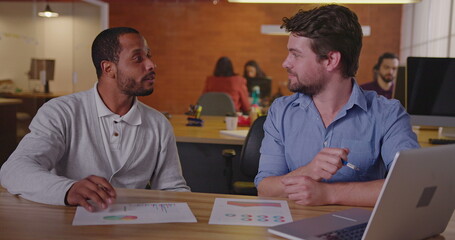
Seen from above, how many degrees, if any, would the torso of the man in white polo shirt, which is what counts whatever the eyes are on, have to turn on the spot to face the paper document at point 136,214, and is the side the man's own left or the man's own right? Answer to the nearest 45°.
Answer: approximately 45° to the man's own right

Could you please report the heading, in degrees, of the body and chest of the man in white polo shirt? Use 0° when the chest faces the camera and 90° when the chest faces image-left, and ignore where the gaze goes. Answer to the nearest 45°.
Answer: approximately 315°

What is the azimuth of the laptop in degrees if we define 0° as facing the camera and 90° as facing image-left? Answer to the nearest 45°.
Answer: approximately 135°

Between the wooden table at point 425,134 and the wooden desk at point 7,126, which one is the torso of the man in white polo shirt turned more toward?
the wooden table

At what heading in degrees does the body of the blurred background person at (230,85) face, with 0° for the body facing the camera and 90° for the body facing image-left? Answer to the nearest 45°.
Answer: approximately 180°

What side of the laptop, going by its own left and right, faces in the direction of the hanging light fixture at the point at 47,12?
front

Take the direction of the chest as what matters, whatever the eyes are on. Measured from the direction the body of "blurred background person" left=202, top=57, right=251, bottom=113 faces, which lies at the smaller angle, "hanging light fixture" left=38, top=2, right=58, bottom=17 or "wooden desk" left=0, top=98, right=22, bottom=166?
the hanging light fixture

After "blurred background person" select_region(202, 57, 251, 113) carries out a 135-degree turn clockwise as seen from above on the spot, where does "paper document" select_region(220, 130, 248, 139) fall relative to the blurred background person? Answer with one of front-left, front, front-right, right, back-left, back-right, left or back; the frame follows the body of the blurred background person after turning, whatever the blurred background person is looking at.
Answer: front-right

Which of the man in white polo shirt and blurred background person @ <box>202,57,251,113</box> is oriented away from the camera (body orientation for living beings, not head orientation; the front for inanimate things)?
the blurred background person

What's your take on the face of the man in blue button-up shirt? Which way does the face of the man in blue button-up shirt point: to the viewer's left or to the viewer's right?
to the viewer's left

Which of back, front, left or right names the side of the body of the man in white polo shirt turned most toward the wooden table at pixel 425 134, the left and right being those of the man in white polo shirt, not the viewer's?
left

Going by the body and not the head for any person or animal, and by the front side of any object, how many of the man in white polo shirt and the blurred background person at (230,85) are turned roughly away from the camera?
1

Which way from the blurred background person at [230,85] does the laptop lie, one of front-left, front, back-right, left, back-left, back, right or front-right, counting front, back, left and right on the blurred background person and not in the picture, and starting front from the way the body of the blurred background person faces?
back

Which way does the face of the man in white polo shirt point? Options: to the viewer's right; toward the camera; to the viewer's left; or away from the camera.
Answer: to the viewer's right

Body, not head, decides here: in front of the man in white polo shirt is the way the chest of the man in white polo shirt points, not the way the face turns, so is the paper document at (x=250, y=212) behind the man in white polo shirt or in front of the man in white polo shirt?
in front

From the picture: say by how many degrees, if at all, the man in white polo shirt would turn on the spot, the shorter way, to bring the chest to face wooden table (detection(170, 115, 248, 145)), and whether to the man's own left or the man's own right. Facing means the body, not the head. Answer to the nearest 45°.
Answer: approximately 90° to the man's own left

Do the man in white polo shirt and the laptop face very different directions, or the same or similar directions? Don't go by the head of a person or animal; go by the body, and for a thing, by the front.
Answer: very different directions

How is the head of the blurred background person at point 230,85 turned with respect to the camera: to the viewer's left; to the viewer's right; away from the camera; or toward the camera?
away from the camera
